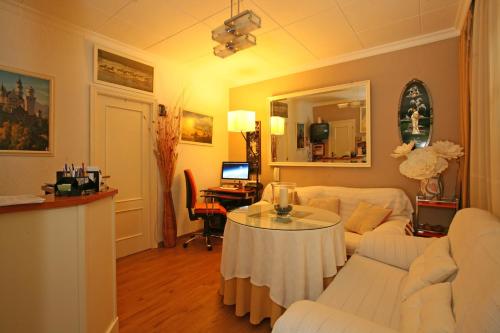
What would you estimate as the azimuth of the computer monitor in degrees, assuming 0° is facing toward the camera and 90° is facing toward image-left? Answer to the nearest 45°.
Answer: approximately 0°

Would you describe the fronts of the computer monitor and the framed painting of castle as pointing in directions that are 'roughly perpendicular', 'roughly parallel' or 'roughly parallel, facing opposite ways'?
roughly perpendicular

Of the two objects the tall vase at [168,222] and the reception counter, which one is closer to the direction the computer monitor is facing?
the reception counter

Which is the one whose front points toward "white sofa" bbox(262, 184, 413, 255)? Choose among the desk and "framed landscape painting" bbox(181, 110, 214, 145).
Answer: the framed landscape painting

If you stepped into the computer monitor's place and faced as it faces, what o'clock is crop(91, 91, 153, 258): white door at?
The white door is roughly at 2 o'clock from the computer monitor.

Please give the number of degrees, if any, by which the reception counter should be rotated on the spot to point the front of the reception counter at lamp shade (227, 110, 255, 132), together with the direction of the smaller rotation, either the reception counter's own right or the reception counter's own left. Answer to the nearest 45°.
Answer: approximately 90° to the reception counter's own left

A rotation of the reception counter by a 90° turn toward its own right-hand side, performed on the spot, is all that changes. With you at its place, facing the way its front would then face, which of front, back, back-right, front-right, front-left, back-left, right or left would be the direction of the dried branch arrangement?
back

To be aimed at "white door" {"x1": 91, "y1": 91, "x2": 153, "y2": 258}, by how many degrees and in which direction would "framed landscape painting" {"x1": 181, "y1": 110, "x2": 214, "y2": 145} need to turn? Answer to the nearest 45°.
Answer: approximately 90° to its right

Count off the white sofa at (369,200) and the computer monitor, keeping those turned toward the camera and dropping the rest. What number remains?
2

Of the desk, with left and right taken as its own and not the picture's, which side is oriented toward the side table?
left

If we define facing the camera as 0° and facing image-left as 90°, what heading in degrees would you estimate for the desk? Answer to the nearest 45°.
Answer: approximately 45°

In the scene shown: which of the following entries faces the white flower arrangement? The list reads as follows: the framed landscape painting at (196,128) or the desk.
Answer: the framed landscape painting
